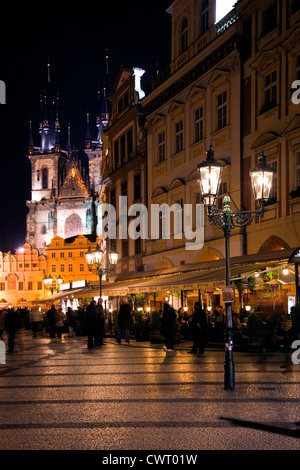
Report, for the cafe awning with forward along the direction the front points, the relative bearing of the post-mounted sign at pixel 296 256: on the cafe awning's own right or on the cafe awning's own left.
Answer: on the cafe awning's own left

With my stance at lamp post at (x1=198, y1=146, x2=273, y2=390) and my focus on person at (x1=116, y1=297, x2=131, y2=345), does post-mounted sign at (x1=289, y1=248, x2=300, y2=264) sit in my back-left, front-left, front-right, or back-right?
front-right

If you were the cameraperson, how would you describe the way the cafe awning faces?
facing the viewer and to the left of the viewer

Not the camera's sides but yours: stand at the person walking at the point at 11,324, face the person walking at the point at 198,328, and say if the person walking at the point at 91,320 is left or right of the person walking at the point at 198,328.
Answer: left
